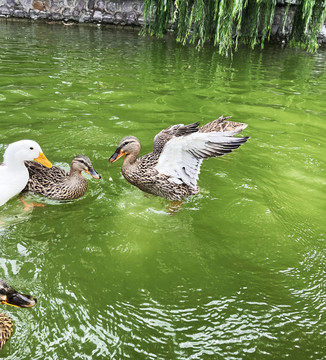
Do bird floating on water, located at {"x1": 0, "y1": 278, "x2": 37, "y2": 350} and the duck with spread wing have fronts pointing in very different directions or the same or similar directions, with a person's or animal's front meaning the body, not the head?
very different directions

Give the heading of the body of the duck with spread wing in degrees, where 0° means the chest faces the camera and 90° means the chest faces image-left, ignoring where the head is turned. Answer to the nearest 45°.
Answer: approximately 90°

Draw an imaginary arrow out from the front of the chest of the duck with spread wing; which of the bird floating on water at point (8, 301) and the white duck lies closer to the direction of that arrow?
the white duck

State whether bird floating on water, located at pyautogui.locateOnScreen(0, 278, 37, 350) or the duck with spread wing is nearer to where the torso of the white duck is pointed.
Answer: the duck with spread wing

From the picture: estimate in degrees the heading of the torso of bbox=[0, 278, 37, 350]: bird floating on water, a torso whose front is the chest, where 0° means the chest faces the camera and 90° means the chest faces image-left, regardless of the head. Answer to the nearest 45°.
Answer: approximately 270°

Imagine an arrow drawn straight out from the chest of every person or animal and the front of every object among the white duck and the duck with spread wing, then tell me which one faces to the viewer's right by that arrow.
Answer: the white duck

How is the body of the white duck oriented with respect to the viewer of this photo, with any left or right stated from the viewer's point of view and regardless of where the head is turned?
facing to the right of the viewer
